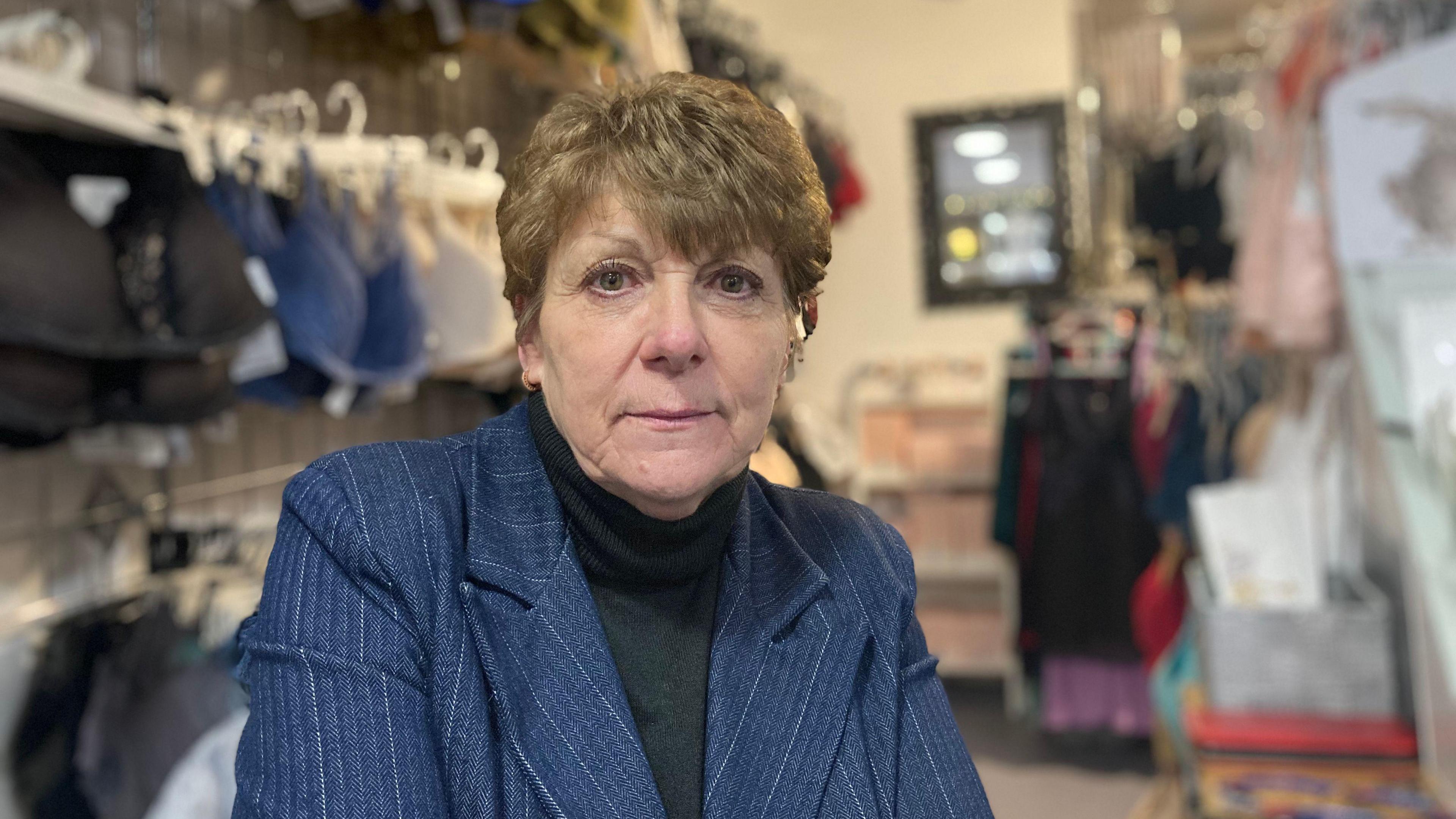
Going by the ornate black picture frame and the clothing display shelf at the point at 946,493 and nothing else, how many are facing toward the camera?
2

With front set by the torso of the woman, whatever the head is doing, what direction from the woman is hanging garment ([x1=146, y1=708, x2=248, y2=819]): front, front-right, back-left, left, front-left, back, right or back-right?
back-right

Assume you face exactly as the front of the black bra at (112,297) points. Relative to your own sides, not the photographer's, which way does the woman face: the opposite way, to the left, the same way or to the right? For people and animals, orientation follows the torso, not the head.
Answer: to the right

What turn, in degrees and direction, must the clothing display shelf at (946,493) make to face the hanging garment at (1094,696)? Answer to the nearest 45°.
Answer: approximately 45° to its left

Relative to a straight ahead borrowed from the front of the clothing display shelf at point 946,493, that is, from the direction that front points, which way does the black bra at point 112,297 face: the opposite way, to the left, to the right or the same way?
to the left

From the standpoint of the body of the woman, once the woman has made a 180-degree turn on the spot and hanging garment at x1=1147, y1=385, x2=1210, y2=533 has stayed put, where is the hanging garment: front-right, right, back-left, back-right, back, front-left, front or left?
front-right

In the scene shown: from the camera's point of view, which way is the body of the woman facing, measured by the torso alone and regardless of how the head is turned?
toward the camera

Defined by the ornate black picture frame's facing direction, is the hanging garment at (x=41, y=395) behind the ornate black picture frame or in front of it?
in front

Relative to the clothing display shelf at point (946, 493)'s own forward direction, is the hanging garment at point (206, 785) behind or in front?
in front

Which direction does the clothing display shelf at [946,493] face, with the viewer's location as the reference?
facing the viewer

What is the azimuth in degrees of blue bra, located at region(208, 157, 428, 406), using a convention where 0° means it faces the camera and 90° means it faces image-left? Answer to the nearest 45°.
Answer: approximately 315°

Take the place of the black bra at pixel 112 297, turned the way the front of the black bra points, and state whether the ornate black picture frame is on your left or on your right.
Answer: on your left

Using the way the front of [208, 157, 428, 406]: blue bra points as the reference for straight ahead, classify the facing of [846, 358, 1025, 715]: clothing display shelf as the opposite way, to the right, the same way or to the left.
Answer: to the right
